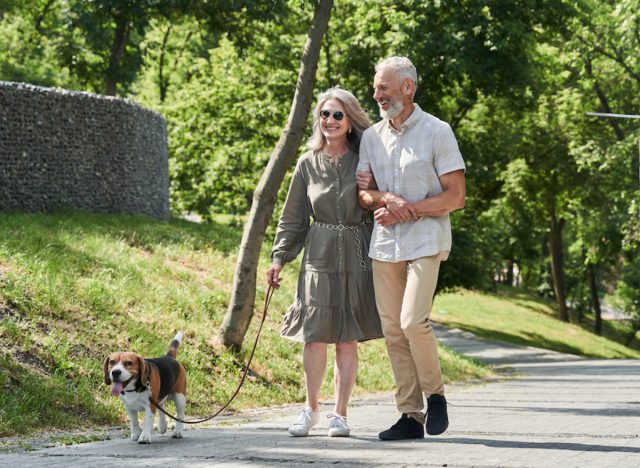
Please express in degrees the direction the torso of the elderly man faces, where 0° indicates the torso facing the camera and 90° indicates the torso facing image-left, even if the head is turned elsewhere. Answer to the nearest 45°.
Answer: approximately 45°

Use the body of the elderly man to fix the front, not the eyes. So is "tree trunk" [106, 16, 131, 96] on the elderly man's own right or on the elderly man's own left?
on the elderly man's own right

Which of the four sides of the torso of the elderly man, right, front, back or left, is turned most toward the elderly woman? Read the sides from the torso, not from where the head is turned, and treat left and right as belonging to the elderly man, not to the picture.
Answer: right

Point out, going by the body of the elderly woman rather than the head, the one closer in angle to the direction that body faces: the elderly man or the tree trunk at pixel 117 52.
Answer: the elderly man

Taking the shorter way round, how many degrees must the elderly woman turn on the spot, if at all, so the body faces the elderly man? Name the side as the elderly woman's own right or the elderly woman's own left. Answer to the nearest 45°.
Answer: approximately 45° to the elderly woman's own left

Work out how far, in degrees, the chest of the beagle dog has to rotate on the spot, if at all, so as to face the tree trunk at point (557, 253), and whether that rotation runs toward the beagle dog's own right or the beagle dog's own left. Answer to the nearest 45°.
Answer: approximately 180°

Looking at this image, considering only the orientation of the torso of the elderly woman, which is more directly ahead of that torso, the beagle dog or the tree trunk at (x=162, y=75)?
the beagle dog

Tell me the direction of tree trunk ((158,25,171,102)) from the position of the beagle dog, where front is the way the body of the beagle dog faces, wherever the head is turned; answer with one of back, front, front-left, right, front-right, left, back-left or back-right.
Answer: back-right
